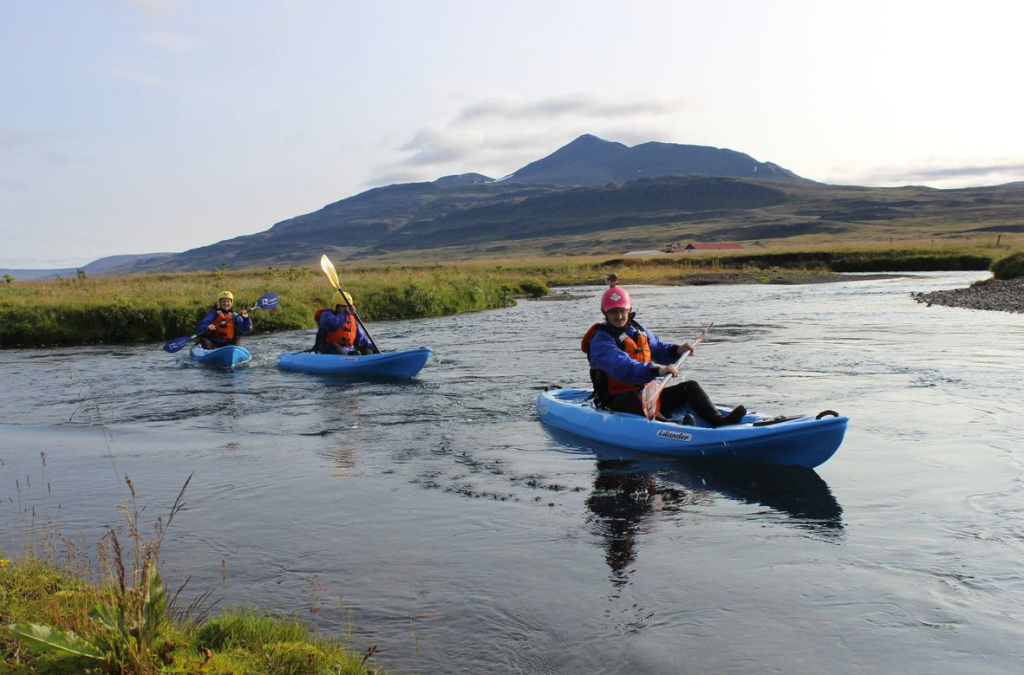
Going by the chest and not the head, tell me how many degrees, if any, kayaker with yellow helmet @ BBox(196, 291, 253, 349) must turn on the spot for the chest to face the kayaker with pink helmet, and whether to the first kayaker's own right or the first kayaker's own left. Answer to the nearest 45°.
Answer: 0° — they already face them

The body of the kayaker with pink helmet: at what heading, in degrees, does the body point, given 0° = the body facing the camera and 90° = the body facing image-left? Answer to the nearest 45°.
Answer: approximately 315°

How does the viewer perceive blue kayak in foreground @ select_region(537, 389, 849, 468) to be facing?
facing the viewer and to the right of the viewer

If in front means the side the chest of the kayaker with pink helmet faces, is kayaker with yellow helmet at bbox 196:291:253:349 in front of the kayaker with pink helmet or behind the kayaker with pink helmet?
behind

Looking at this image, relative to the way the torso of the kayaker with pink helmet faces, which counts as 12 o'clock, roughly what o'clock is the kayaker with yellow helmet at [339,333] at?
The kayaker with yellow helmet is roughly at 6 o'clock from the kayaker with pink helmet.

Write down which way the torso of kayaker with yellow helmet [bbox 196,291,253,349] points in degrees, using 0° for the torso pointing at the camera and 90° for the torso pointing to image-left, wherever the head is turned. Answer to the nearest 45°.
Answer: approximately 0°

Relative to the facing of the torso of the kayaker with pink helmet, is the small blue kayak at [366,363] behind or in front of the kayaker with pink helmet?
behind

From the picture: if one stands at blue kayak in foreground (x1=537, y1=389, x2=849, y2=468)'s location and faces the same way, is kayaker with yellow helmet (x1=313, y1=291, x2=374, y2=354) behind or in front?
behind

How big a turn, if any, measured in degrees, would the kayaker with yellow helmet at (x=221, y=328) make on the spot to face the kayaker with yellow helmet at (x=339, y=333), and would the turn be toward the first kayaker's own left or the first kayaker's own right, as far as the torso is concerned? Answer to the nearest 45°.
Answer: approximately 45° to the first kayaker's own left

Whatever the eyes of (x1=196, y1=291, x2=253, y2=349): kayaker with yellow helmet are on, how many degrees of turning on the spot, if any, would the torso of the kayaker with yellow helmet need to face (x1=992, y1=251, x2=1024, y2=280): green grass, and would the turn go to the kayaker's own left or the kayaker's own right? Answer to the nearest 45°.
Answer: approximately 90° to the kayaker's own left

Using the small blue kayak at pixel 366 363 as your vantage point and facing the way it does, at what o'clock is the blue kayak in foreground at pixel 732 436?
The blue kayak in foreground is roughly at 2 o'clock from the small blue kayak.

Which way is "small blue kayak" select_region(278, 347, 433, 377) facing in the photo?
to the viewer's right

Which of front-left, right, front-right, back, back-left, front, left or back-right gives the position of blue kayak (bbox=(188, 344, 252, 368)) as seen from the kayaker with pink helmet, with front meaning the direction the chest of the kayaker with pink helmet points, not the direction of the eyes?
back

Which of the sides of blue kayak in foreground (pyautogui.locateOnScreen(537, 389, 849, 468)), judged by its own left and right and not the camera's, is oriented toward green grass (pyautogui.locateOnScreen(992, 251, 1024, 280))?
left

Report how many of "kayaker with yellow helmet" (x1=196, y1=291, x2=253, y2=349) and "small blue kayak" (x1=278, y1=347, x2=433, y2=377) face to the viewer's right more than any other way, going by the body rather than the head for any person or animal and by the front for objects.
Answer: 1
